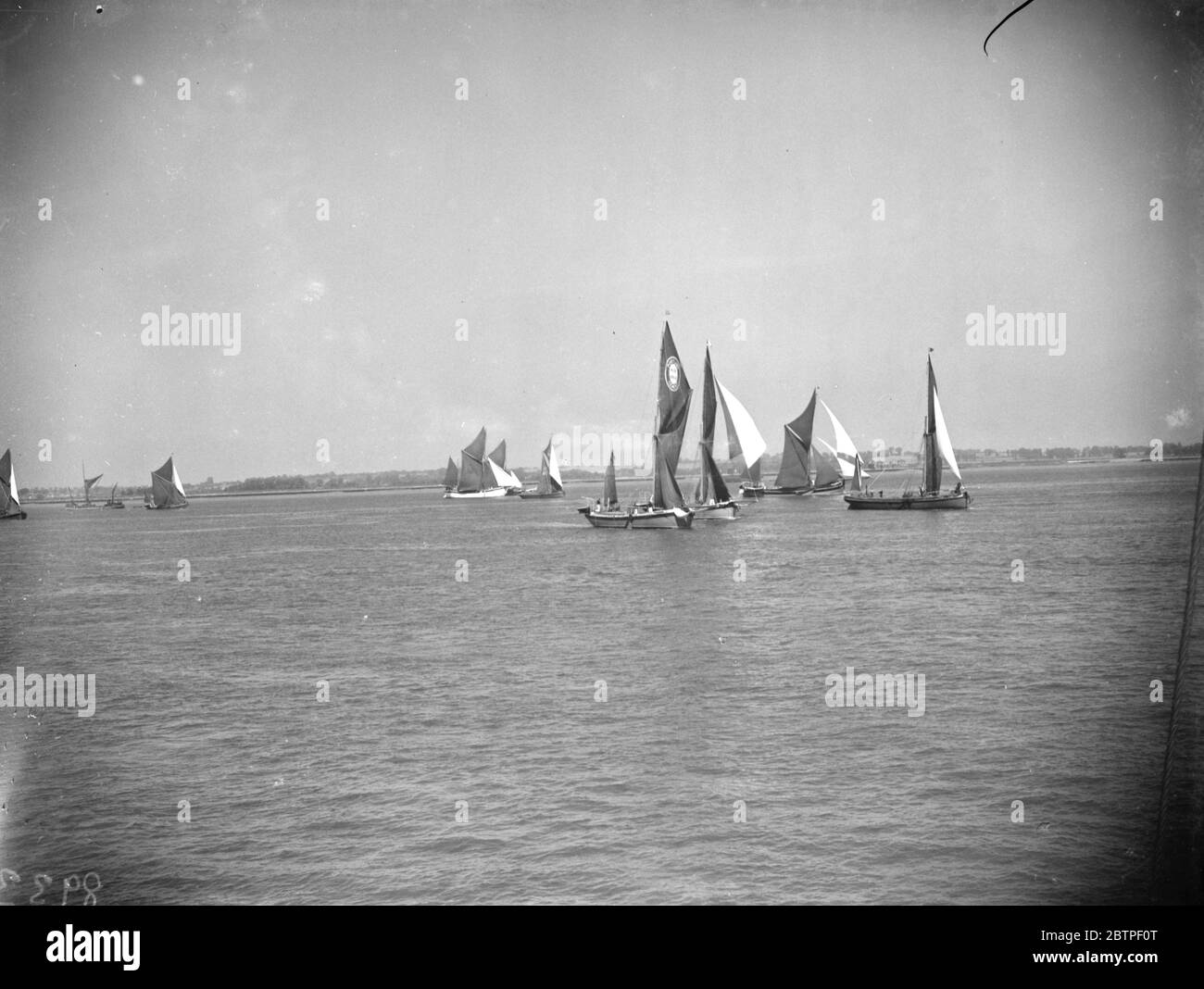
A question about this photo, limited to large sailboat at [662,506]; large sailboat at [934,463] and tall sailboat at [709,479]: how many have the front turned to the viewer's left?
0

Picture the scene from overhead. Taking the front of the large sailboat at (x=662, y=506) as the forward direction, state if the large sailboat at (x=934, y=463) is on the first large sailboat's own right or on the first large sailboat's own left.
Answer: on the first large sailboat's own left

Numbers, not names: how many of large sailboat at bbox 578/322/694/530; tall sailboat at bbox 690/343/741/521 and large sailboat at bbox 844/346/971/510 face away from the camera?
0

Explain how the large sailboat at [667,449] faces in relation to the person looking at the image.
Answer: facing the viewer and to the right of the viewer

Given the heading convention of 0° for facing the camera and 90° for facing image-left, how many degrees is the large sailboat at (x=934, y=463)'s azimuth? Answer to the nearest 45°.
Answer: approximately 270°
